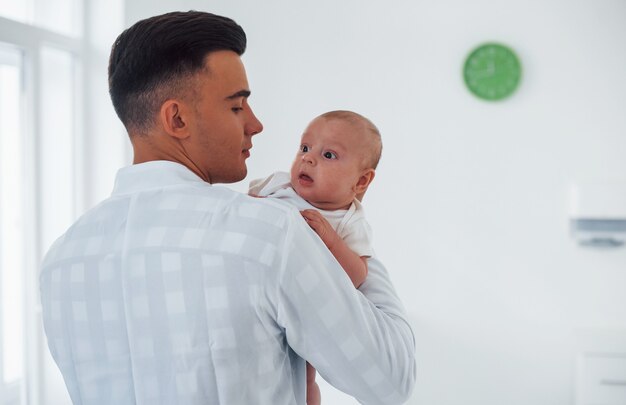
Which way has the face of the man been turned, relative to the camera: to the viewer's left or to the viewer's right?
to the viewer's right

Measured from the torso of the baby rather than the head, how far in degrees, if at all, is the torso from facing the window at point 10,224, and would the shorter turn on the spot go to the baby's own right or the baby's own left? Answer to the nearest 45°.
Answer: approximately 90° to the baby's own right

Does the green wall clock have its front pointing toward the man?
yes

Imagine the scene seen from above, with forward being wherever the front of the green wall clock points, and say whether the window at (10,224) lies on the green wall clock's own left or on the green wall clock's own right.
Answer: on the green wall clock's own right

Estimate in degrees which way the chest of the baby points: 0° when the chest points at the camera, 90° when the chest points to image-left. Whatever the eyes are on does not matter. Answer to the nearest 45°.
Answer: approximately 45°

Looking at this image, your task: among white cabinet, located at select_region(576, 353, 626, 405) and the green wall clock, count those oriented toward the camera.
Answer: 2
